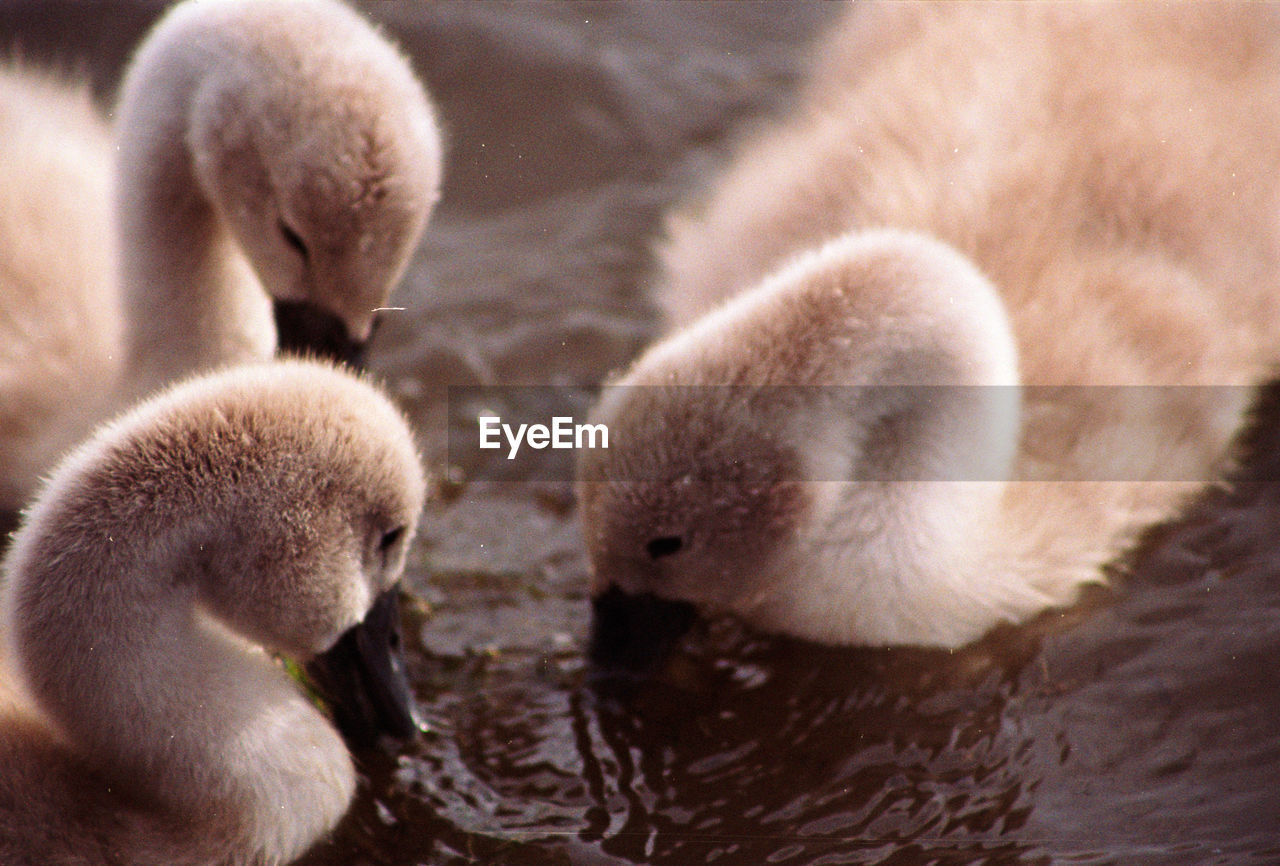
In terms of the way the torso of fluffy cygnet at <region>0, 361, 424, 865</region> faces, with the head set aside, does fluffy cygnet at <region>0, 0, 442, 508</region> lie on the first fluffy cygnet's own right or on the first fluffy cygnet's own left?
on the first fluffy cygnet's own left

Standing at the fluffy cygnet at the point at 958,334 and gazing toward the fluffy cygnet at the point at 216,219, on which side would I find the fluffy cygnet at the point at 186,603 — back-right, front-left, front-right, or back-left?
front-left

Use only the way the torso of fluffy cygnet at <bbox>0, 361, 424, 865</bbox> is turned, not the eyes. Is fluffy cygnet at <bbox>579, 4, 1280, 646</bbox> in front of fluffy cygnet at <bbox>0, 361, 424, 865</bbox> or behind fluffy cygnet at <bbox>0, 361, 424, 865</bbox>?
in front

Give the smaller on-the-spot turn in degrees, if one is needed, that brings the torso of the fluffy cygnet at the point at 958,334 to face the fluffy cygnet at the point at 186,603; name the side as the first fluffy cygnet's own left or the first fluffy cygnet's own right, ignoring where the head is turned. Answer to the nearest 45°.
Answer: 0° — it already faces it

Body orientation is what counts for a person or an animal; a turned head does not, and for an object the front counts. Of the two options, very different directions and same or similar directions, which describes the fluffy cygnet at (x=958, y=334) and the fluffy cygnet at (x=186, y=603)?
very different directions

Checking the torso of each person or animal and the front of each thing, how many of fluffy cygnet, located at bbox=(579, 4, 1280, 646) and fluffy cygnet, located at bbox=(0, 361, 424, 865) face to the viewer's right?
1

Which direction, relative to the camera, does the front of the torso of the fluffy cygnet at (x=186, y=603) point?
to the viewer's right

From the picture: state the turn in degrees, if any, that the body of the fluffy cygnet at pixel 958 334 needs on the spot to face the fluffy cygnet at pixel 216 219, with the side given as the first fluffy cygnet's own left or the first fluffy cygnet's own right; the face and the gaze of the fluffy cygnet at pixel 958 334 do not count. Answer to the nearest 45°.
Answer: approximately 45° to the first fluffy cygnet's own right

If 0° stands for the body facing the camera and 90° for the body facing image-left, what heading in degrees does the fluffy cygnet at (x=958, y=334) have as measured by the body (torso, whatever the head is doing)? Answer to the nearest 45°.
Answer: approximately 45°
